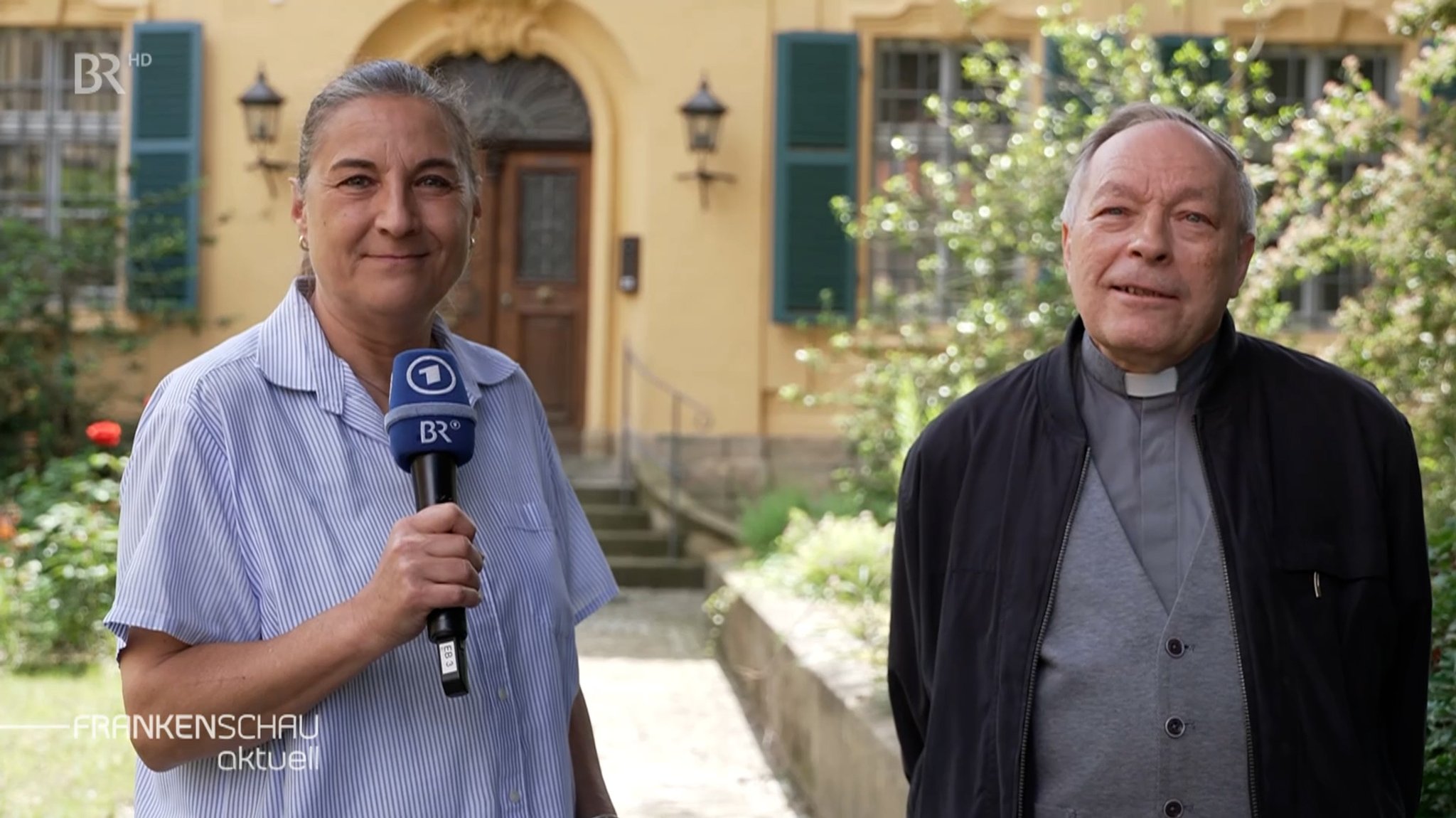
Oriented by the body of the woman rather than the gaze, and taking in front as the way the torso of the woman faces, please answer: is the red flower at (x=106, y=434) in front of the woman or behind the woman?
behind

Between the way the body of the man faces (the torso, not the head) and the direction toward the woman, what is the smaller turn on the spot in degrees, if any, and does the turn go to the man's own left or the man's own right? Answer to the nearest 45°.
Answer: approximately 45° to the man's own right

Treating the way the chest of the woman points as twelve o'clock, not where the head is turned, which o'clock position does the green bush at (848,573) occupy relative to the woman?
The green bush is roughly at 8 o'clock from the woman.

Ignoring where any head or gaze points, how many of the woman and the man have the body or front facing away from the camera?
0

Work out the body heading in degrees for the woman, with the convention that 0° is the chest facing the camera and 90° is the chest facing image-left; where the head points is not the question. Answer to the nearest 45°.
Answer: approximately 315°

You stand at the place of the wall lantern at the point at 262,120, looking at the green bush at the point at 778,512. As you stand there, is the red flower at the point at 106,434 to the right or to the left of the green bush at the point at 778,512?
right

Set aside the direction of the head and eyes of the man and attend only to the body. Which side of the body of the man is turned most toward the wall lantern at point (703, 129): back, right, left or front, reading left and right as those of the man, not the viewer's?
back

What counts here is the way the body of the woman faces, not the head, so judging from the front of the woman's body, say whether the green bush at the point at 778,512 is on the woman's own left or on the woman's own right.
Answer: on the woman's own left

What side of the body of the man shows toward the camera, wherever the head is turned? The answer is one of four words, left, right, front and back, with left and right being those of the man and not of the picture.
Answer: front

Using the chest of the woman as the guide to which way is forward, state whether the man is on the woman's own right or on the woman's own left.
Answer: on the woman's own left

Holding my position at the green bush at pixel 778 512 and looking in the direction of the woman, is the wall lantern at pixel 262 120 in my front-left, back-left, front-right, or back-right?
back-right

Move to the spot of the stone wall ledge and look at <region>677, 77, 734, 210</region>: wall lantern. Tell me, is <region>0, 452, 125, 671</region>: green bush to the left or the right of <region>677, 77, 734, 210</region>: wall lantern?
left

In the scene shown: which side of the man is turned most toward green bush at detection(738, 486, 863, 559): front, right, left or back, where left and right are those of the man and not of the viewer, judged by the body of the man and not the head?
back

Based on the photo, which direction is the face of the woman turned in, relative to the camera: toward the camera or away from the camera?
toward the camera

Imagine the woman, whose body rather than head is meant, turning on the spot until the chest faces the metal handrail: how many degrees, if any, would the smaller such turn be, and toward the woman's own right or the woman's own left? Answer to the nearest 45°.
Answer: approximately 135° to the woman's own left

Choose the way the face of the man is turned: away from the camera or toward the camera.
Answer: toward the camera
